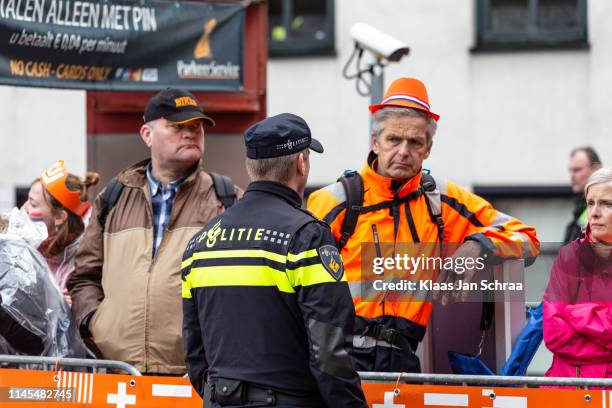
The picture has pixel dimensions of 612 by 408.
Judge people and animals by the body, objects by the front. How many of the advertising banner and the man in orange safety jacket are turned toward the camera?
2

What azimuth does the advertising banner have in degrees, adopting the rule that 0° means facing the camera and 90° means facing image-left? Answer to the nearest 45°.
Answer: approximately 0°

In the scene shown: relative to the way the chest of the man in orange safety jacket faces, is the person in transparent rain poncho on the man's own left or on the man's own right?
on the man's own right

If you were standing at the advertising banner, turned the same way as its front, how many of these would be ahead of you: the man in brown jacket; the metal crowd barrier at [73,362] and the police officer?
3

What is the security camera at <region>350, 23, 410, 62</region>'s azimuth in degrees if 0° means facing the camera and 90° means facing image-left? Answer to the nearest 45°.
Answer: approximately 315°

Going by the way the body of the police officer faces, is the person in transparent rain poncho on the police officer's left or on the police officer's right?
on the police officer's left

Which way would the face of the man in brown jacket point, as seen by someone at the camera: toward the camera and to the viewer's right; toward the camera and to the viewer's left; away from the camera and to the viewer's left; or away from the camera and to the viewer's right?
toward the camera and to the viewer's right

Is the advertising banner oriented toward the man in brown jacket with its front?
yes

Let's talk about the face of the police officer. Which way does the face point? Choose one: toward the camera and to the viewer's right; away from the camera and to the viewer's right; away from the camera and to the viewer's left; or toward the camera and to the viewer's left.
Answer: away from the camera and to the viewer's right

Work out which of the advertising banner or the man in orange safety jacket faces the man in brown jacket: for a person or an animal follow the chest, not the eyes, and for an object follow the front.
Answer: the advertising banner
